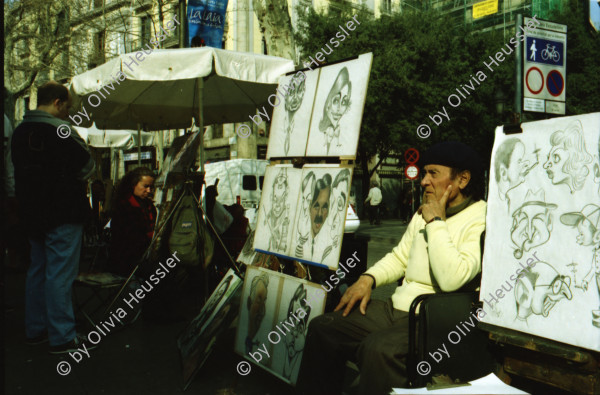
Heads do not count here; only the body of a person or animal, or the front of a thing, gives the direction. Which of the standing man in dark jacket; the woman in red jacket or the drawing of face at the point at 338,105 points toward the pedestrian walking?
the standing man in dark jacket

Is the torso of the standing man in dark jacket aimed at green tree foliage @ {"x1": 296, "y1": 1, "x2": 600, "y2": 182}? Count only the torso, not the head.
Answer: yes

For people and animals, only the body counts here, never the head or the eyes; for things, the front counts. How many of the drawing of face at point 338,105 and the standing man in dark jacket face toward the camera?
1

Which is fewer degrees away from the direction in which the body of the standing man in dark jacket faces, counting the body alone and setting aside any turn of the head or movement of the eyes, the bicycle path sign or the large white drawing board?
the bicycle path sign

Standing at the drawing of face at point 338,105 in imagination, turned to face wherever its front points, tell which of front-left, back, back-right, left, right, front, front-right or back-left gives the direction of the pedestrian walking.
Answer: back

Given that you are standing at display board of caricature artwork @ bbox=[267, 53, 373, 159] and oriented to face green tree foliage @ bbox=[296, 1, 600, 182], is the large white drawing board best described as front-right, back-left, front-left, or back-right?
back-right

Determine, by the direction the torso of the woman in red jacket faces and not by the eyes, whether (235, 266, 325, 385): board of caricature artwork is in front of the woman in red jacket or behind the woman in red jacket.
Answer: in front

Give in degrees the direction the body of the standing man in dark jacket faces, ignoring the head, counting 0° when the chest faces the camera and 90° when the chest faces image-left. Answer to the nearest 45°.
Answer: approximately 225°

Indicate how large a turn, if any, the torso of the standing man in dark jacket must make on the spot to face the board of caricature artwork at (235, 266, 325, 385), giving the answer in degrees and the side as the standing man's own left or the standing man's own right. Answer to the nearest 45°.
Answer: approximately 90° to the standing man's own right

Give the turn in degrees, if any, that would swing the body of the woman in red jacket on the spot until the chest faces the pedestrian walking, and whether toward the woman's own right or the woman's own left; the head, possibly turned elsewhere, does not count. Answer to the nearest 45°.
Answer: approximately 90° to the woman's own left

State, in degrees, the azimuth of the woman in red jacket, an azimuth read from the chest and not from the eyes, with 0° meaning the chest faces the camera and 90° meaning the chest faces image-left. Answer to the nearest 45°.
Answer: approximately 315°
